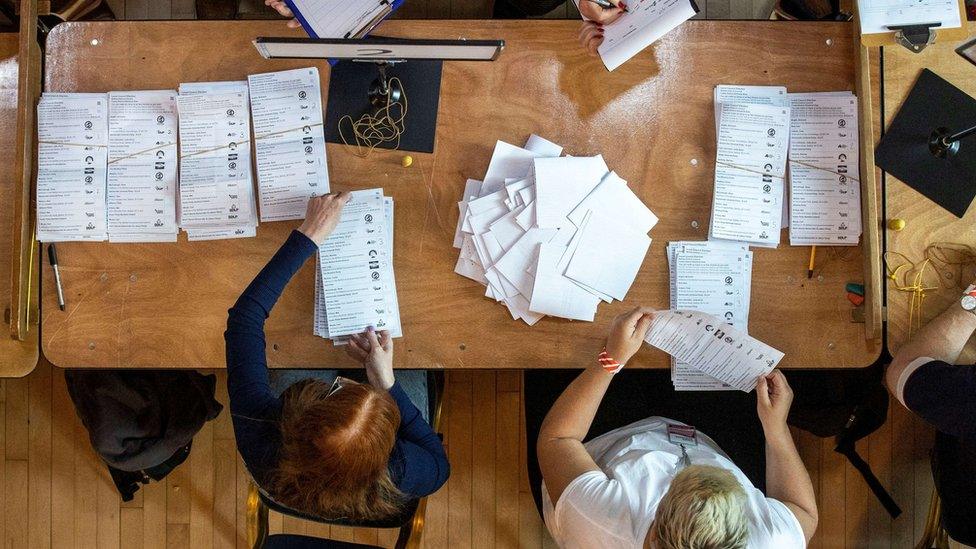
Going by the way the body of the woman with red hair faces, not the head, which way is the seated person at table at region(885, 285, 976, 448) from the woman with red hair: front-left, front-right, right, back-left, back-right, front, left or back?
right

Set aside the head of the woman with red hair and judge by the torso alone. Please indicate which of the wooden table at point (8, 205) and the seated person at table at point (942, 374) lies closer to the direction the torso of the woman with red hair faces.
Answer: the wooden table

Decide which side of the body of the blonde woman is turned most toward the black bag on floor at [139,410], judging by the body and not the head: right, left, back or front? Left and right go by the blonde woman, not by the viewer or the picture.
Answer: left

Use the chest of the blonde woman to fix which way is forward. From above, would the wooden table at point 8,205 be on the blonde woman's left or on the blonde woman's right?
on the blonde woman's left

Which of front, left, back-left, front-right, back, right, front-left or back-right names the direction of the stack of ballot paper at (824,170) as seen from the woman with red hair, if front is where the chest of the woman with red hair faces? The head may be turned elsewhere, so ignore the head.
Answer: right

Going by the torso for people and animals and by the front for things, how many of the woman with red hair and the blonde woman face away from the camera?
2

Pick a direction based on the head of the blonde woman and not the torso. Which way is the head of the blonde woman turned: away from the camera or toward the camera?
away from the camera

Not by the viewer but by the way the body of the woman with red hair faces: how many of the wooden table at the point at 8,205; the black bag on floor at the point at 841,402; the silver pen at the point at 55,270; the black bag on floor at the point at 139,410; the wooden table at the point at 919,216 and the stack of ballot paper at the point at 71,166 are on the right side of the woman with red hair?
2

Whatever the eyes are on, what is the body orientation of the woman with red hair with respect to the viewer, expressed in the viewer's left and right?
facing away from the viewer

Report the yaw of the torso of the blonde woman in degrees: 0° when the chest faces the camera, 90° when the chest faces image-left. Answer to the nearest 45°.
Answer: approximately 180°

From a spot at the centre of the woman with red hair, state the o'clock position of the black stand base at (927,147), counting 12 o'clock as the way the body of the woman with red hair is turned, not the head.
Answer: The black stand base is roughly at 3 o'clock from the woman with red hair.

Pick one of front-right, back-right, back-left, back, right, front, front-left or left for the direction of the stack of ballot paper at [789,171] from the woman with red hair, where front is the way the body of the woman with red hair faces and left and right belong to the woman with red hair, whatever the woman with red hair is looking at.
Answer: right

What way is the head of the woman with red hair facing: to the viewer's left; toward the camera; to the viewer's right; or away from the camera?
away from the camera

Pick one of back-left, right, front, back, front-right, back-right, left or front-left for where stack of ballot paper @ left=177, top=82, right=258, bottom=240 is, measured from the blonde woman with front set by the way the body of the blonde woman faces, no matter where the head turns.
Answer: left

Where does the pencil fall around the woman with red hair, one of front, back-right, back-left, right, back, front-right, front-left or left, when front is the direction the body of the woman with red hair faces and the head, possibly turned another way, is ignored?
right

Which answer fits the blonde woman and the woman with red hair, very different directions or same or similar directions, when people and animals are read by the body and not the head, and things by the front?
same or similar directions

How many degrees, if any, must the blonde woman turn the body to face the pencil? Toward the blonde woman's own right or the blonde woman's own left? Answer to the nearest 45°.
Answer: approximately 45° to the blonde woman's own right

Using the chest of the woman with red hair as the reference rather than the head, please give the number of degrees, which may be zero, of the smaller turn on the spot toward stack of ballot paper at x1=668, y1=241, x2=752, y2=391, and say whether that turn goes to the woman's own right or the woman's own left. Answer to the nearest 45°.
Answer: approximately 90° to the woman's own right
